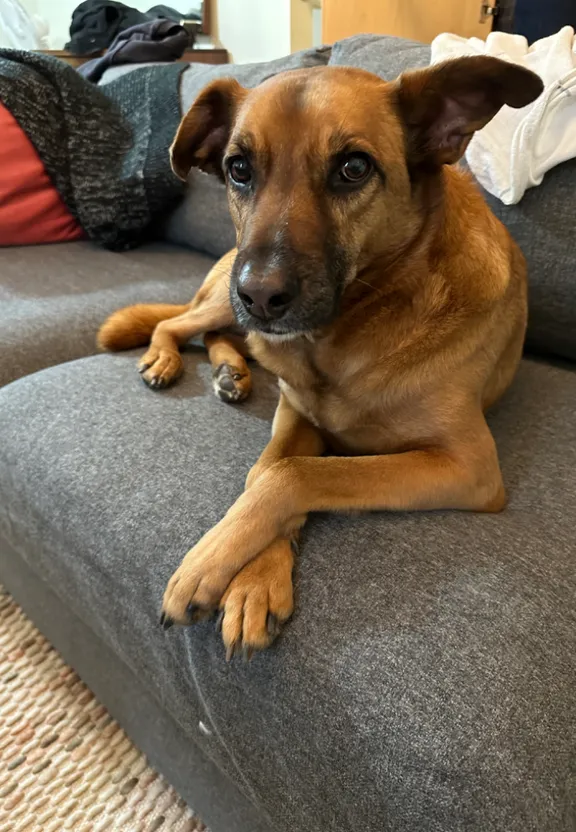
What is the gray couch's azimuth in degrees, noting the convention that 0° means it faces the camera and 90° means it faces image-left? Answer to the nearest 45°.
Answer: approximately 45°
